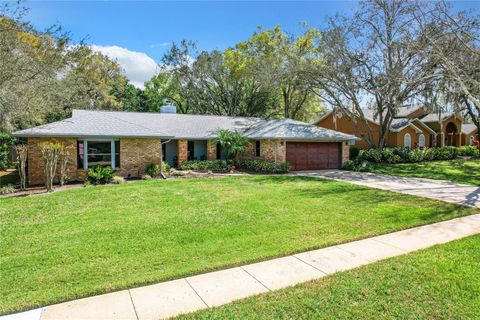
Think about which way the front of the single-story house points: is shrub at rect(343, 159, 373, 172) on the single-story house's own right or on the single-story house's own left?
on the single-story house's own left

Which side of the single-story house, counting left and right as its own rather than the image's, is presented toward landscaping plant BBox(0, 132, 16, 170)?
right

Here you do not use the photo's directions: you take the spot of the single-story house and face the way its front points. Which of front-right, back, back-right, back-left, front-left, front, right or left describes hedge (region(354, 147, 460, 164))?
left

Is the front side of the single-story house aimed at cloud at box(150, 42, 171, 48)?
no

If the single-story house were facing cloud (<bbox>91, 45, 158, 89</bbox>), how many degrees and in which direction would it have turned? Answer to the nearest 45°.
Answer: approximately 180°

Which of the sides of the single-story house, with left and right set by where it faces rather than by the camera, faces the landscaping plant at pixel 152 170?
front

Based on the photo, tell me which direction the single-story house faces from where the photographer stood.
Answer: facing the viewer

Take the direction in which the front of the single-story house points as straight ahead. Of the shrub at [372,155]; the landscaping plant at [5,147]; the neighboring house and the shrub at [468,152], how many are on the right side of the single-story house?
1

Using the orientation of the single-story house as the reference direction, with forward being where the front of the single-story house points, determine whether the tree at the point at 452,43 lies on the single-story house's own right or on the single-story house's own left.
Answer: on the single-story house's own left

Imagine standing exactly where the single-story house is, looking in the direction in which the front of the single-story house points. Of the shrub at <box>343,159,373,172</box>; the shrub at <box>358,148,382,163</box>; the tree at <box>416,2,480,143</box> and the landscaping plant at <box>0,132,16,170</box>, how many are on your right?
1

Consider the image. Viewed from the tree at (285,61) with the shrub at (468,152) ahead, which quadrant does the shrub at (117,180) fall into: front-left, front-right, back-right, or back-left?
back-right

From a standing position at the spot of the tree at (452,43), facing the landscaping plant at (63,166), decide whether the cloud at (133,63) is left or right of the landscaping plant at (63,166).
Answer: right

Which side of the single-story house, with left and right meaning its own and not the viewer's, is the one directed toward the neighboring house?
left

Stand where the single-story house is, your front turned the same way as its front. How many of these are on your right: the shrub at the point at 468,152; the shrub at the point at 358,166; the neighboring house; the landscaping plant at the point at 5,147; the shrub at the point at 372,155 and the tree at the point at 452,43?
1

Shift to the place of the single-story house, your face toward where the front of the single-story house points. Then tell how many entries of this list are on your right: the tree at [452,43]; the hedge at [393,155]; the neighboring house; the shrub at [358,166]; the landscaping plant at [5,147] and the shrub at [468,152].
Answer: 1

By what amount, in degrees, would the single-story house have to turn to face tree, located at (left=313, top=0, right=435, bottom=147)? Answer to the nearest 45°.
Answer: approximately 90° to its left

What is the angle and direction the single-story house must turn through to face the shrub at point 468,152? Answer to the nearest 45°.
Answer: approximately 90° to its left
